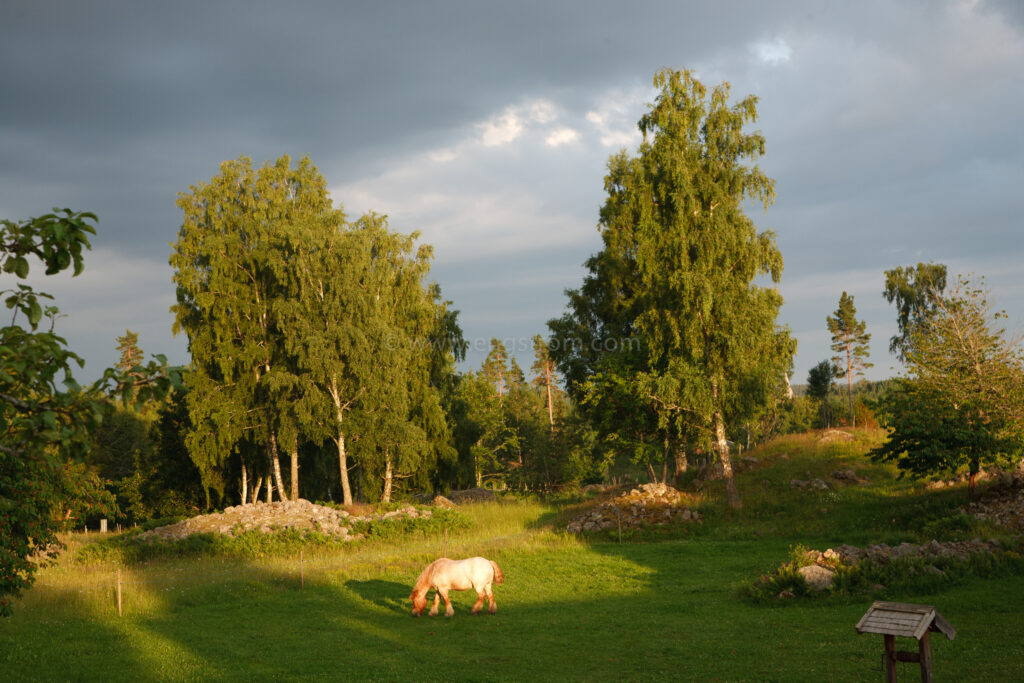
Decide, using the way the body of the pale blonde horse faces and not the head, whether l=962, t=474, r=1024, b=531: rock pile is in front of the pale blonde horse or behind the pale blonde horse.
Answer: behind

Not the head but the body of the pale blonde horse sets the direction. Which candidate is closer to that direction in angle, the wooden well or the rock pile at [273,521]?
the rock pile

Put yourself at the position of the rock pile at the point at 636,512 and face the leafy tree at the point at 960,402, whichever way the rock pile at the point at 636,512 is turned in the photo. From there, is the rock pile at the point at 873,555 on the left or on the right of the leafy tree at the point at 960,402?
right

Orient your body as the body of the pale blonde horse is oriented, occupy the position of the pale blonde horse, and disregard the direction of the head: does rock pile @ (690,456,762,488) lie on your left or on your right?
on your right

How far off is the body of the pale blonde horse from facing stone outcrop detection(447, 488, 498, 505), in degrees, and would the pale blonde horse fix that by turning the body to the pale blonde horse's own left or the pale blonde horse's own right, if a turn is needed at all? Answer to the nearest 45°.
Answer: approximately 90° to the pale blonde horse's own right

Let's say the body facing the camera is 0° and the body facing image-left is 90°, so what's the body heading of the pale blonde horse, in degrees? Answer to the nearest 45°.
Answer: approximately 90°

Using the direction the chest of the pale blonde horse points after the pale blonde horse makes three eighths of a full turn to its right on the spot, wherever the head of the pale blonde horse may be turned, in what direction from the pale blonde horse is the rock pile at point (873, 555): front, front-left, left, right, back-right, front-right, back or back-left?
front-right

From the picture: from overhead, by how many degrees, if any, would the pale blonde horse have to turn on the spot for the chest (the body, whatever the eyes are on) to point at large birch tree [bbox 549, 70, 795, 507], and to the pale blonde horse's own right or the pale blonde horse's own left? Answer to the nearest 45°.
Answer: approximately 135° to the pale blonde horse's own right
